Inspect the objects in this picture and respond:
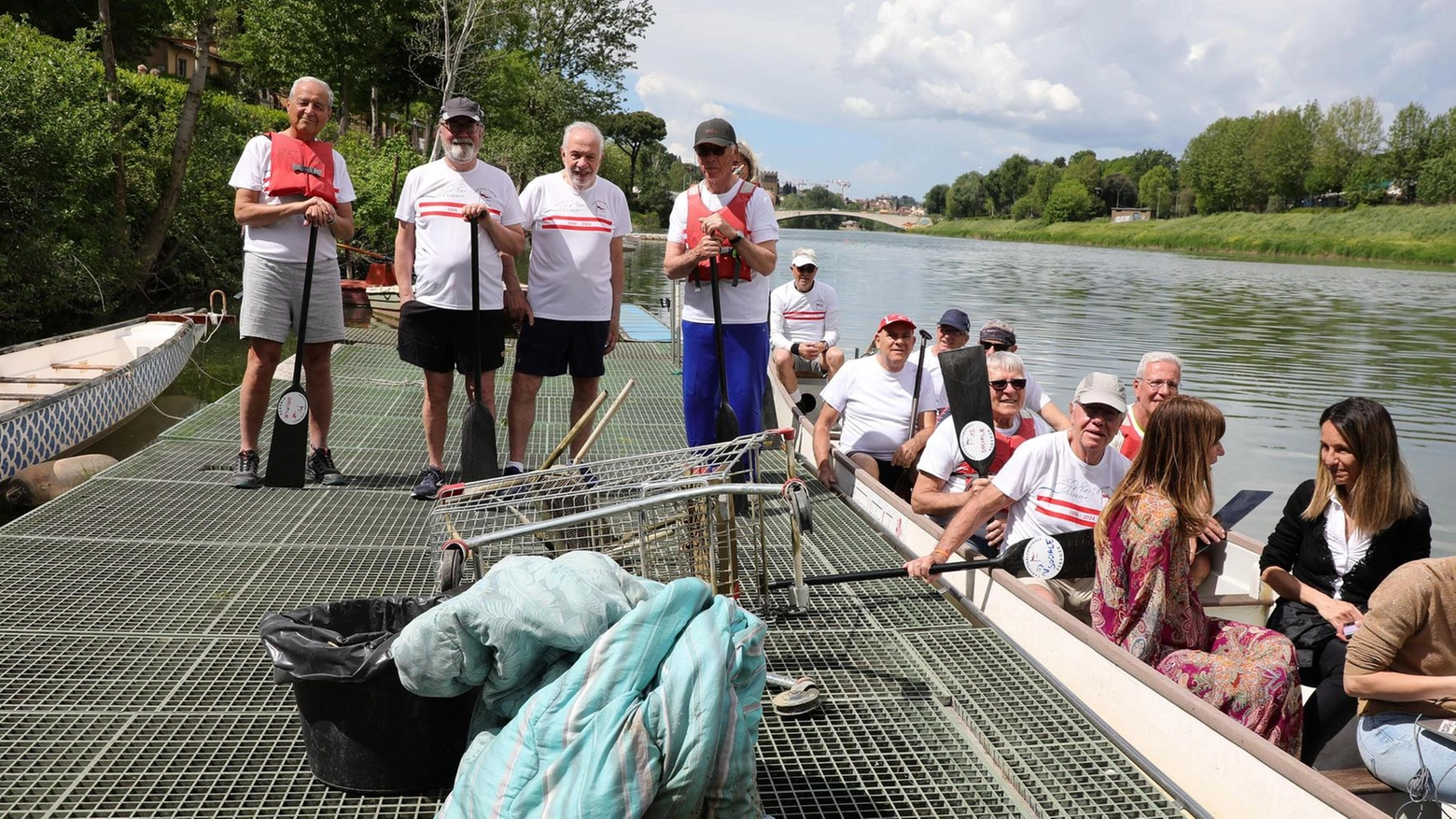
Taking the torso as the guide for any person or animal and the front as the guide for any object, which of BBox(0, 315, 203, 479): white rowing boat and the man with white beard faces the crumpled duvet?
the man with white beard

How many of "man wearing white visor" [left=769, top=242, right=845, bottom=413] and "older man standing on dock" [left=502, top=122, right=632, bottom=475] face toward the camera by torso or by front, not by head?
2

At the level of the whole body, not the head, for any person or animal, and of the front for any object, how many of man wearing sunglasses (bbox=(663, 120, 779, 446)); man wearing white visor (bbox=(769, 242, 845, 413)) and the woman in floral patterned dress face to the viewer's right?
1

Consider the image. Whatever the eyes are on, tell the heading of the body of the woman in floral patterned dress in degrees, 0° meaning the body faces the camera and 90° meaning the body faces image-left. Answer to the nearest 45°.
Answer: approximately 270°

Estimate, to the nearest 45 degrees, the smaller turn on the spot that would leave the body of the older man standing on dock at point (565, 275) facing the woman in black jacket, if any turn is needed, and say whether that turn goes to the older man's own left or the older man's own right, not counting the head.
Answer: approximately 45° to the older man's own left

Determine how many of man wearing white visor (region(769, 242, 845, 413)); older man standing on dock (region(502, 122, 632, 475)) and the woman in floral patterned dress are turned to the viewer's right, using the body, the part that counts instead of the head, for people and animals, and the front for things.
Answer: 1

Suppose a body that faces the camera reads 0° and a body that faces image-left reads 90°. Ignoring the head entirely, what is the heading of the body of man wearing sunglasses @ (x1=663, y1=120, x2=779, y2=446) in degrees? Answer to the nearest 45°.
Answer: approximately 0°
